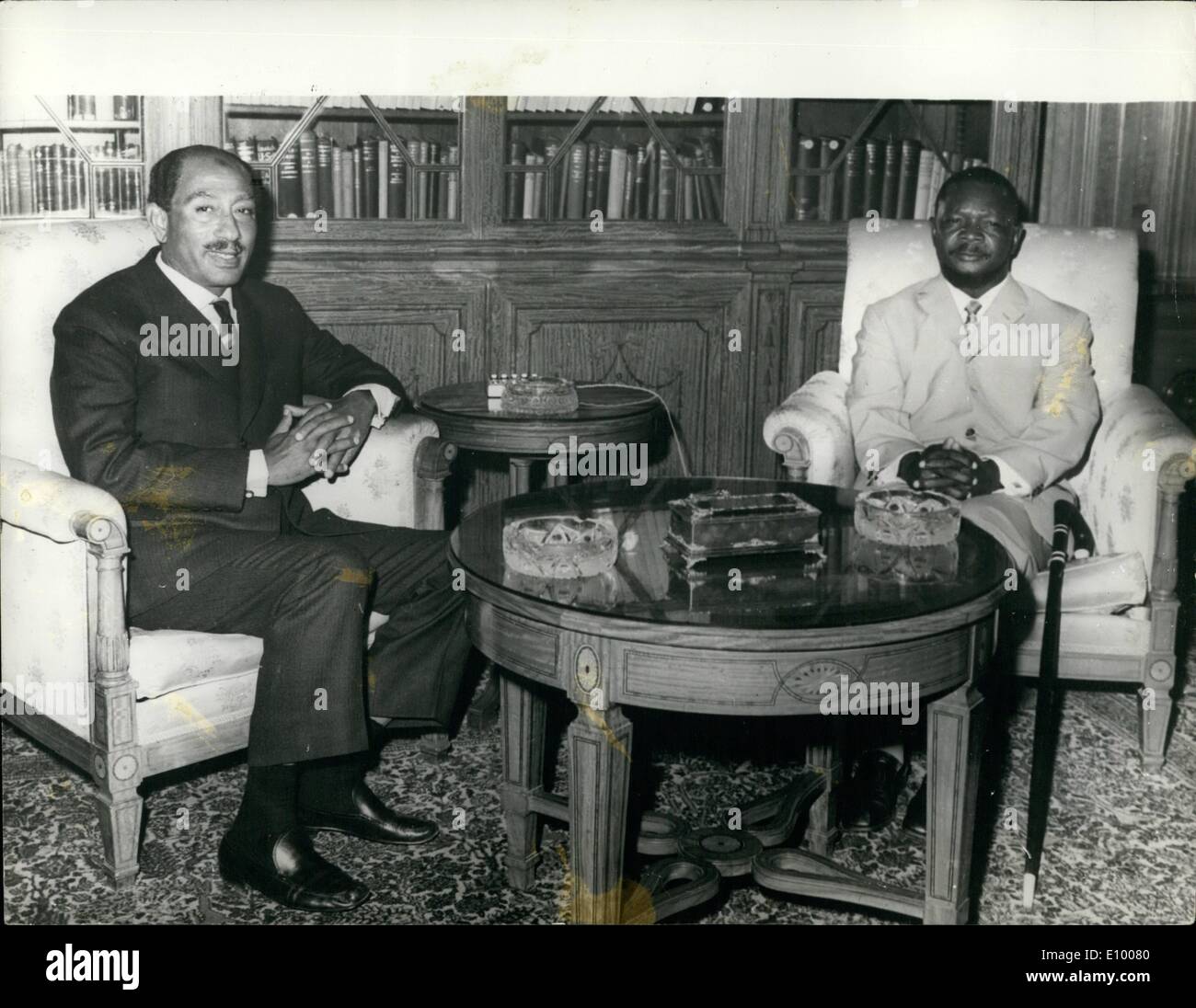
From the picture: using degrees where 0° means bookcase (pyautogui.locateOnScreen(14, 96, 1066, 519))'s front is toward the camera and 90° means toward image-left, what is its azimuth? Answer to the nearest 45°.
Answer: approximately 0°

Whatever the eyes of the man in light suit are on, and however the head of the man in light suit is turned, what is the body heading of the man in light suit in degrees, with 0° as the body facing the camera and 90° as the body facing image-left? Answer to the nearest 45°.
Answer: approximately 0°

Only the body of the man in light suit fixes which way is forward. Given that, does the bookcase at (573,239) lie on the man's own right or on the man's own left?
on the man's own right

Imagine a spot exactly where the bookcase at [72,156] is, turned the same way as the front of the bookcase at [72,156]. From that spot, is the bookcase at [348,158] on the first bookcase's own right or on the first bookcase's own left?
on the first bookcase's own left

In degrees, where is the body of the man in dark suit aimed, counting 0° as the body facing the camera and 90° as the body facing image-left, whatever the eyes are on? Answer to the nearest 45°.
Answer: approximately 315°

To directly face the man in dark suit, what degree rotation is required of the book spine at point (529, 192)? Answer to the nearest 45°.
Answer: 0° — it already faces them
